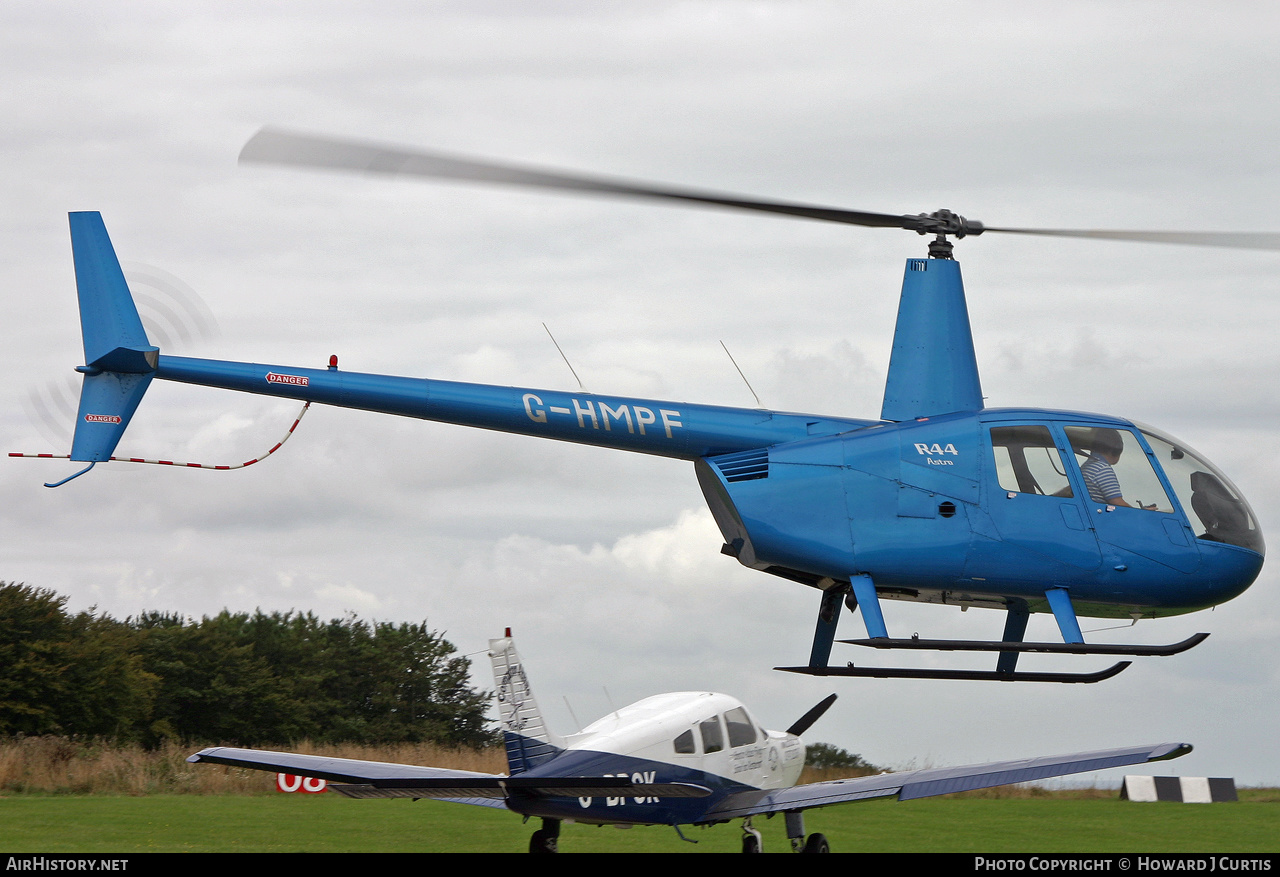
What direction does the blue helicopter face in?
to the viewer's right

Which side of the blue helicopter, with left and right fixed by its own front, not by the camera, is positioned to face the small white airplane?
left

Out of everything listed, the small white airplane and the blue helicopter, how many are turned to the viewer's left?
0
